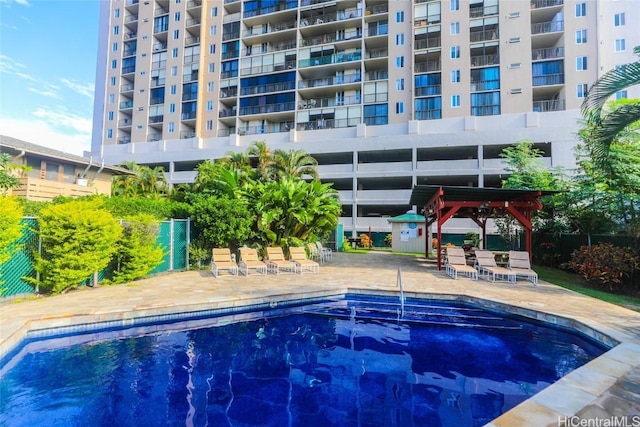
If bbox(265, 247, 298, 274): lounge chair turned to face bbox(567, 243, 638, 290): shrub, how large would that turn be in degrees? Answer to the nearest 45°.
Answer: approximately 45° to its left

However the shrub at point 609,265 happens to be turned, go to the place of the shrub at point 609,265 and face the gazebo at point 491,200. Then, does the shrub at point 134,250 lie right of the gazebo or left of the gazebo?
left

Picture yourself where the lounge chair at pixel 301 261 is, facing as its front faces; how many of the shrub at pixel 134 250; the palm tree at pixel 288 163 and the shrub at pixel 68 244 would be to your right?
2

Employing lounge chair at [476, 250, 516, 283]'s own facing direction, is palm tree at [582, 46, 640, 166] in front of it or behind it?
in front

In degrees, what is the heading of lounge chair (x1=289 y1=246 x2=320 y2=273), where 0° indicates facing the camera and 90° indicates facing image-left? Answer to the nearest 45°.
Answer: approximately 315°

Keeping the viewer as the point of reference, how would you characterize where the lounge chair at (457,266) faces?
facing the viewer and to the right of the viewer

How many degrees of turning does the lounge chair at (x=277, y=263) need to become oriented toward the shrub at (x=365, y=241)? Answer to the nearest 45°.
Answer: approximately 90° to its left

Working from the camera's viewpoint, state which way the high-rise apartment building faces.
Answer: facing the viewer

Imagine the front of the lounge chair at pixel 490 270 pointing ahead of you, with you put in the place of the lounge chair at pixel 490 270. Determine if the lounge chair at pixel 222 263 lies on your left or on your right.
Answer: on your right

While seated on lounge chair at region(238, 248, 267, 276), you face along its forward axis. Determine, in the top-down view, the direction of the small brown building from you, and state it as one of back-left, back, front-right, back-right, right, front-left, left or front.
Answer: back

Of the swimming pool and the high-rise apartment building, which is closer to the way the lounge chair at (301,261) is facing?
the swimming pool
